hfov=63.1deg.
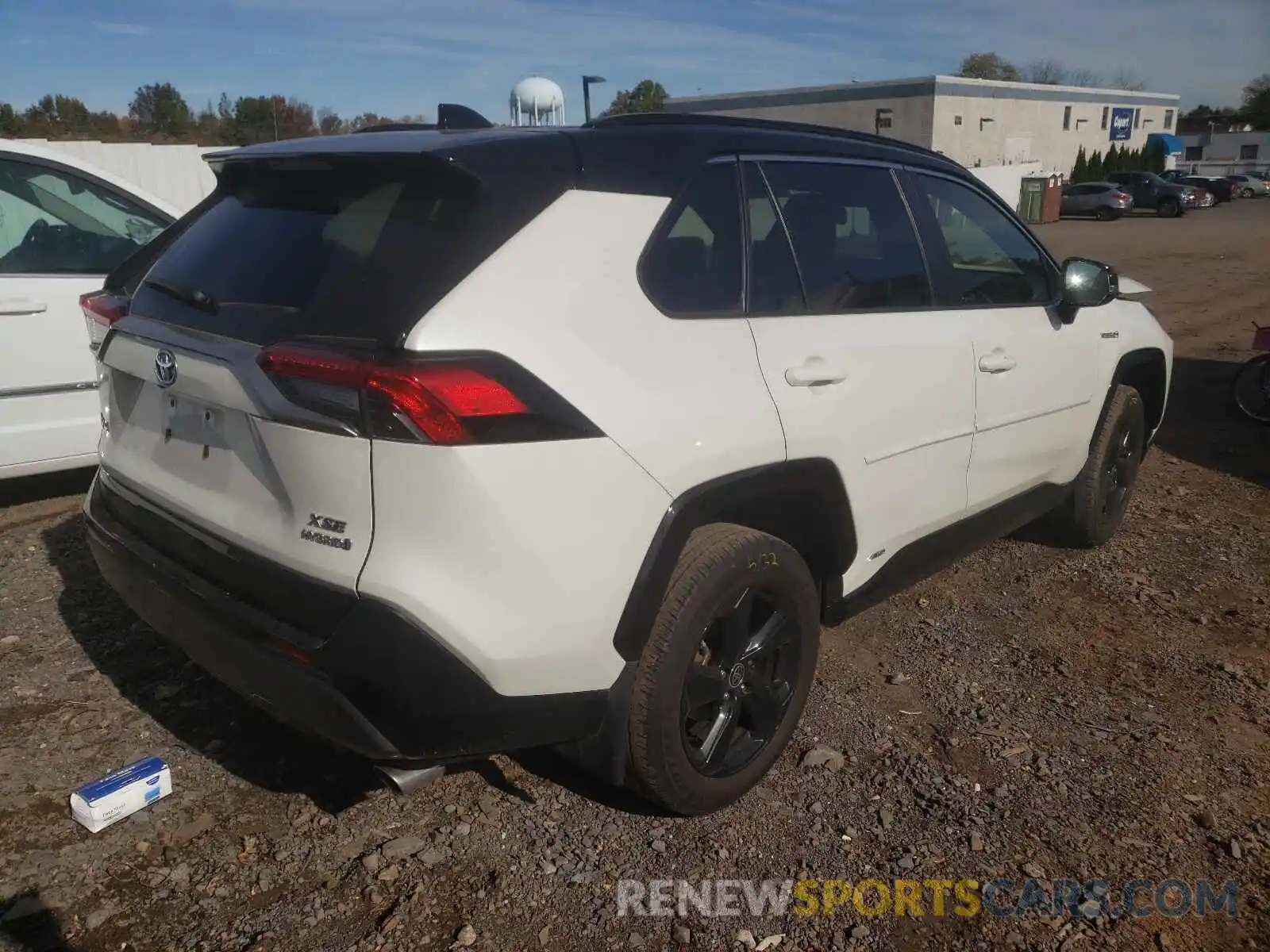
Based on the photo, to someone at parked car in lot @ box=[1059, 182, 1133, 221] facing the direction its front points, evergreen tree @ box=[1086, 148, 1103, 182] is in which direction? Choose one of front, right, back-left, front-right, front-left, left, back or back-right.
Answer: front-right

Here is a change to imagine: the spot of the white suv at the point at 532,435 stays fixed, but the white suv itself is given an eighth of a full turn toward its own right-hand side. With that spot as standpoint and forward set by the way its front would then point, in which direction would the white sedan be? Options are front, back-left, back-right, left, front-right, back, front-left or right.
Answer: back-left

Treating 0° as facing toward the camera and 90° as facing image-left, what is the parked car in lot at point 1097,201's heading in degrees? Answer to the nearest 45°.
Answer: approximately 135°

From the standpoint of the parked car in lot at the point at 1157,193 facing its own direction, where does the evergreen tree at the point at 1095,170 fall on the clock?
The evergreen tree is roughly at 7 o'clock from the parked car in lot.

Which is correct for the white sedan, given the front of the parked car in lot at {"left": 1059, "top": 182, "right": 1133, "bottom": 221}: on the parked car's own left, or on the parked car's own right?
on the parked car's own left

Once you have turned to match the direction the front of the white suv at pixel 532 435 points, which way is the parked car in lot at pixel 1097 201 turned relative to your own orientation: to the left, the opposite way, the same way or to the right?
to the left

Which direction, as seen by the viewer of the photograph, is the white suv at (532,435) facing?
facing away from the viewer and to the right of the viewer
